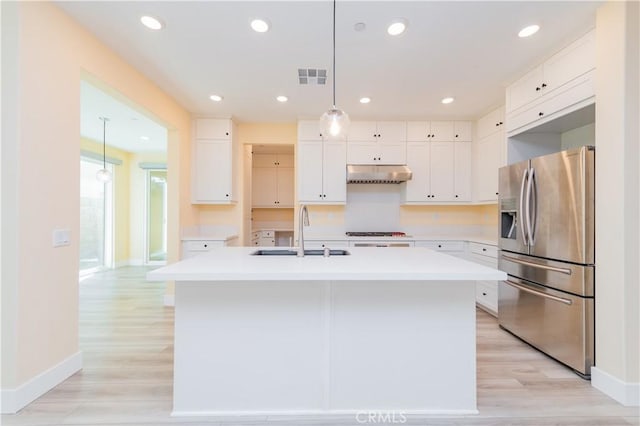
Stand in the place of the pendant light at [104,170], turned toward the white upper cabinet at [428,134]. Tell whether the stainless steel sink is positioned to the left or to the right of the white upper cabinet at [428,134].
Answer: right

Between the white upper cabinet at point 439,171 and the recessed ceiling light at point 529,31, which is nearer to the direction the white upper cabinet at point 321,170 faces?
the recessed ceiling light

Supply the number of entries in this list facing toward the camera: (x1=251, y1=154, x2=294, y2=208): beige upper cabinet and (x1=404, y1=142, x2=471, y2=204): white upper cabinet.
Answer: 2

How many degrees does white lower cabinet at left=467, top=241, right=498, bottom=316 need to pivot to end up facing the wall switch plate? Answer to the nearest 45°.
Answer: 0° — it already faces it

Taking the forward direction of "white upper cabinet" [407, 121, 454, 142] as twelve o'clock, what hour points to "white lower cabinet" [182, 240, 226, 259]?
The white lower cabinet is roughly at 2 o'clock from the white upper cabinet.

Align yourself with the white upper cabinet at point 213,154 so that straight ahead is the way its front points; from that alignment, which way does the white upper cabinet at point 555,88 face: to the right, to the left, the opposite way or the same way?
to the right

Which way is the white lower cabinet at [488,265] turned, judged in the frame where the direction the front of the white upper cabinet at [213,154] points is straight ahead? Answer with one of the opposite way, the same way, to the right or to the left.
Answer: to the right

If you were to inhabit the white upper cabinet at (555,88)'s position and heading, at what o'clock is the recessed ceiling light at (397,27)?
The recessed ceiling light is roughly at 12 o'clock from the white upper cabinet.

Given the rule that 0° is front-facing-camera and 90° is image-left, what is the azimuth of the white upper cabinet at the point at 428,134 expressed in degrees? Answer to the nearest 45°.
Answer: approximately 0°

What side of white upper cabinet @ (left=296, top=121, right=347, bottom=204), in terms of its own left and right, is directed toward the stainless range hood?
left
